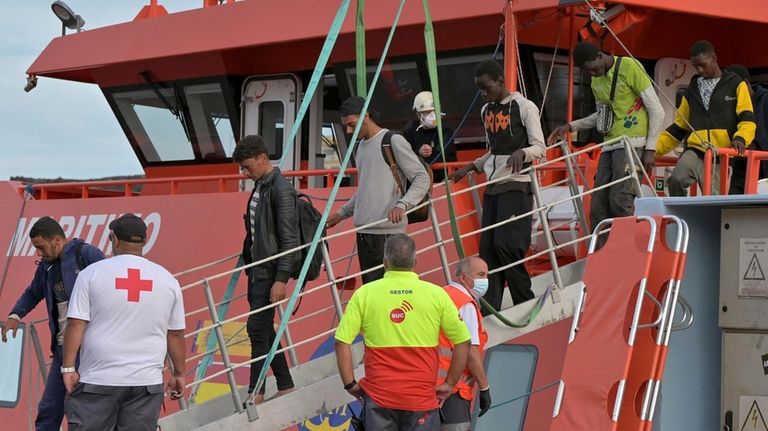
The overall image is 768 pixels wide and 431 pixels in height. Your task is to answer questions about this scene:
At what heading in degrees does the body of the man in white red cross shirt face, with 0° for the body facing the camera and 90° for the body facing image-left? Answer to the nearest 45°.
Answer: approximately 180°

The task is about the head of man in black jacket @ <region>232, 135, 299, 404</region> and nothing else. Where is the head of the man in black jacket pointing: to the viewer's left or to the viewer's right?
to the viewer's left

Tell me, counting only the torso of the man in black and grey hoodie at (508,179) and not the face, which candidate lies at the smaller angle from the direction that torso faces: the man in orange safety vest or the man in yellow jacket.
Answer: the man in orange safety vest

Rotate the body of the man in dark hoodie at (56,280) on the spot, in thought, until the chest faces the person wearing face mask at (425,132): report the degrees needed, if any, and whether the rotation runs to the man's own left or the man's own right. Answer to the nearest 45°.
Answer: approximately 135° to the man's own left

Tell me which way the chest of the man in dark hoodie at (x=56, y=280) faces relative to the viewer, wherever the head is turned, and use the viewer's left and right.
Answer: facing the viewer and to the left of the viewer

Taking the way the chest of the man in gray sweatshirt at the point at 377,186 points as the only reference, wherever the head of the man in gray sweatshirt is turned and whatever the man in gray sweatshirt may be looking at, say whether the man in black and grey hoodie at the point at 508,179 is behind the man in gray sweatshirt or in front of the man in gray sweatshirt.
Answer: behind

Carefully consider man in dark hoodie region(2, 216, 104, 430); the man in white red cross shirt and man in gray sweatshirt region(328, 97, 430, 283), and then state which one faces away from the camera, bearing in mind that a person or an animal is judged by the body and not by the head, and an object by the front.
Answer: the man in white red cross shirt

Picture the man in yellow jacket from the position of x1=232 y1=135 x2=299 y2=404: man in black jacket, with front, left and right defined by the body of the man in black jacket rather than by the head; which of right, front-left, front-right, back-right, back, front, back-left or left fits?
back-left

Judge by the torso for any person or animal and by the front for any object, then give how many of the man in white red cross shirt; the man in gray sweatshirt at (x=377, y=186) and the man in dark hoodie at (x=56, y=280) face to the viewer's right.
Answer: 0

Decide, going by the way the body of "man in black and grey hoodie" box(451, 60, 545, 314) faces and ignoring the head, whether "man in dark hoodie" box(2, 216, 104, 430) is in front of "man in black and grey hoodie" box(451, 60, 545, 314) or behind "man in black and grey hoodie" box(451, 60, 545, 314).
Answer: in front

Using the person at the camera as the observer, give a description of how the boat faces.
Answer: facing to the left of the viewer

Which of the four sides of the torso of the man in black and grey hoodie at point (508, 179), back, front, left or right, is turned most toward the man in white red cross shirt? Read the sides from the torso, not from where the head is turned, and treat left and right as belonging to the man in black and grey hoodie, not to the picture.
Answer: front
